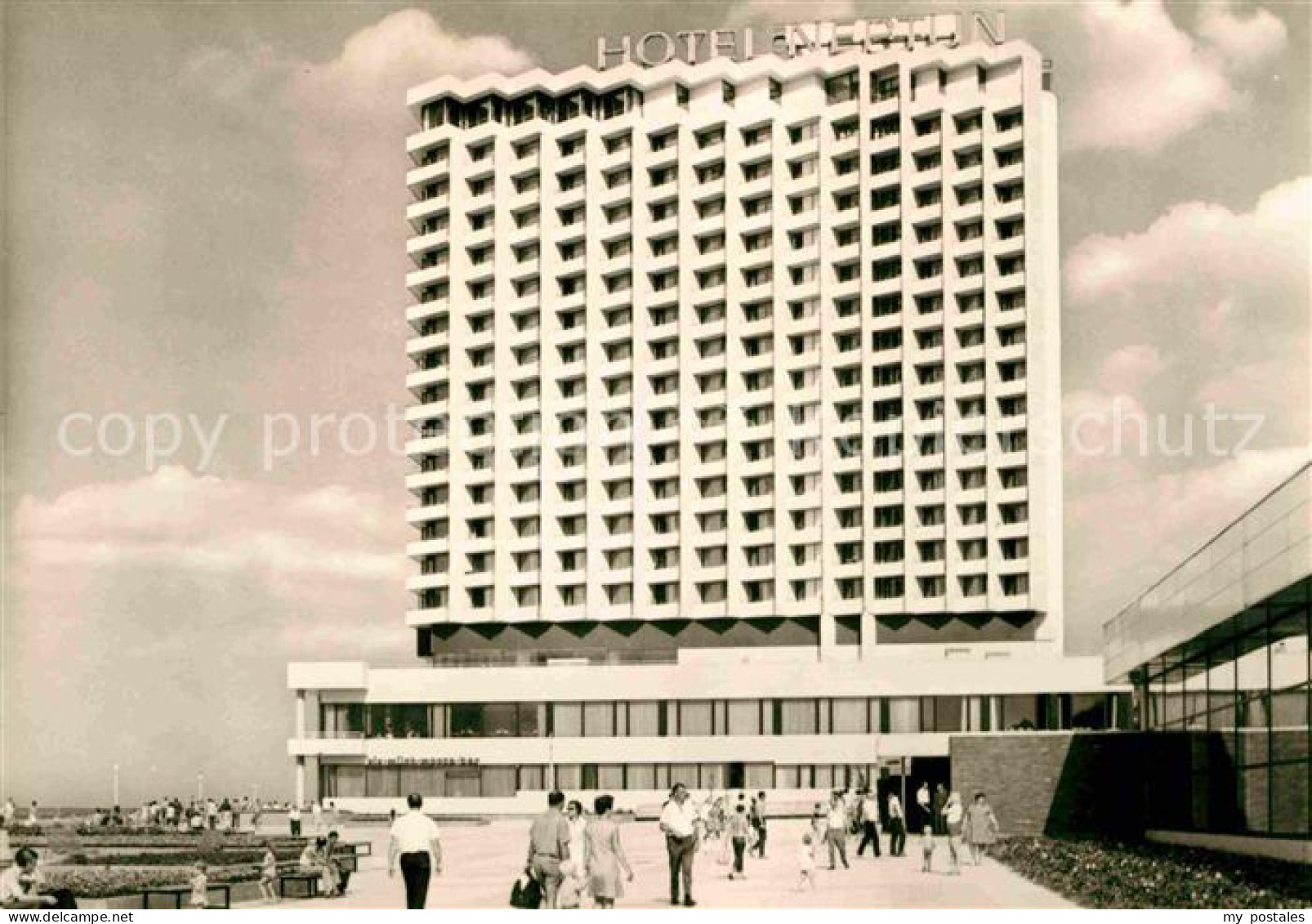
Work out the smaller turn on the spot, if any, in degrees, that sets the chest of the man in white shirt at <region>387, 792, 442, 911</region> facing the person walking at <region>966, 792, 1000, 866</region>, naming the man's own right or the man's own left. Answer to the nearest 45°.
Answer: approximately 45° to the man's own right

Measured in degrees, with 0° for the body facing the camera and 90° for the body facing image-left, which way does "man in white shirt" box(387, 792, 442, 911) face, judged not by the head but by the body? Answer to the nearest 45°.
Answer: approximately 180°

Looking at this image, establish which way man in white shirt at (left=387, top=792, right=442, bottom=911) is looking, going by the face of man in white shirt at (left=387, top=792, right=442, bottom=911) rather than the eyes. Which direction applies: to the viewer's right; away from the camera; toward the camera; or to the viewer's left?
away from the camera

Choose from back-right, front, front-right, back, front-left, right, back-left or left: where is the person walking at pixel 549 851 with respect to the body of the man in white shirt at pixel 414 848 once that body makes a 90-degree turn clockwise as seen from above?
front-left

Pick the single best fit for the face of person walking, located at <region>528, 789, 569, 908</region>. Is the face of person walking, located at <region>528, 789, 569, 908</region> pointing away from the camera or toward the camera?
away from the camera

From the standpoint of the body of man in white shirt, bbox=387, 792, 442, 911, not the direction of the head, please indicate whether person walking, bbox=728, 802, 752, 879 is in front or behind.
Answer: in front

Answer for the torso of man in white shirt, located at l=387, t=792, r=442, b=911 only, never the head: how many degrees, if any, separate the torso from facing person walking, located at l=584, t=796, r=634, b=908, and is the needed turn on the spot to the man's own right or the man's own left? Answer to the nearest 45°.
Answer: approximately 45° to the man's own right
